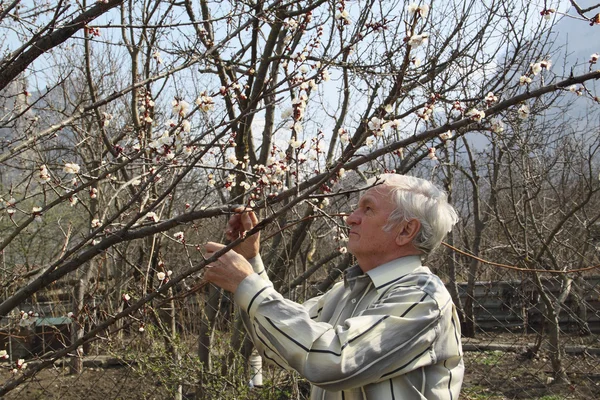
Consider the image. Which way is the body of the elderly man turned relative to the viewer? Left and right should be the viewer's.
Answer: facing to the left of the viewer

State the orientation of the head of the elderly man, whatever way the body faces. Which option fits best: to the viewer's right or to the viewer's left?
to the viewer's left
